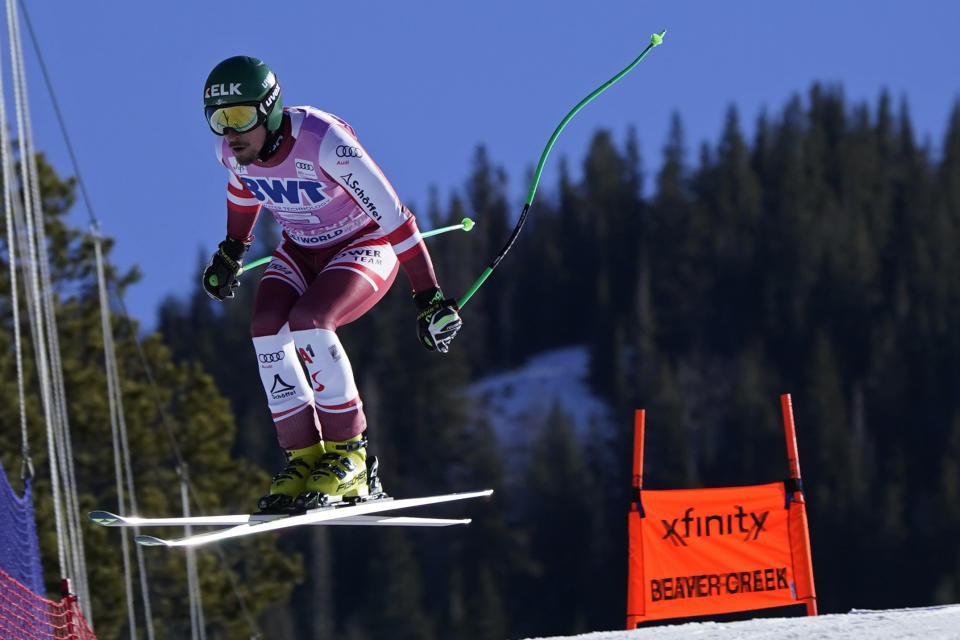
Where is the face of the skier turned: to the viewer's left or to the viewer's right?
to the viewer's left

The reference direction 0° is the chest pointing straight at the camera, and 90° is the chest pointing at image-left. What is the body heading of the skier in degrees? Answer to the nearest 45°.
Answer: approximately 45°

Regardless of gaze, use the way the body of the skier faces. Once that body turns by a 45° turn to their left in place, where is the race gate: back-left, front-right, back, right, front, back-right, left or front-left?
back-left
